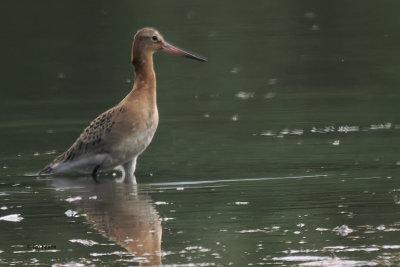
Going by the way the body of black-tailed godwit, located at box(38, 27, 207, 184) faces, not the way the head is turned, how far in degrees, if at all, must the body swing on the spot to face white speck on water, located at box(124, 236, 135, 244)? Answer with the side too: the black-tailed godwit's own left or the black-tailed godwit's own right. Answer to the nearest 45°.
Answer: approximately 90° to the black-tailed godwit's own right

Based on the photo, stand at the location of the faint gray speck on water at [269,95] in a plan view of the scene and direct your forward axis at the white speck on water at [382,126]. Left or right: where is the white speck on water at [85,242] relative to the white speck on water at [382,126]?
right

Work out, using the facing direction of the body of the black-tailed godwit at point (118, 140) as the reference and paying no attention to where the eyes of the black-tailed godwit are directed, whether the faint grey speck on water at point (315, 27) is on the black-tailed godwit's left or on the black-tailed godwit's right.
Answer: on the black-tailed godwit's left

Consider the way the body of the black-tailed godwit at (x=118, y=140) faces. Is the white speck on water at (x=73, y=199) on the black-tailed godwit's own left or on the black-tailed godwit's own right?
on the black-tailed godwit's own right

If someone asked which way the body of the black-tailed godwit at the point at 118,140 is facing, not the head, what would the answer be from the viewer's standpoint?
to the viewer's right

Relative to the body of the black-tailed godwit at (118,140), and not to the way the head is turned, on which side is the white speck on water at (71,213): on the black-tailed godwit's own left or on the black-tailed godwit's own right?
on the black-tailed godwit's own right

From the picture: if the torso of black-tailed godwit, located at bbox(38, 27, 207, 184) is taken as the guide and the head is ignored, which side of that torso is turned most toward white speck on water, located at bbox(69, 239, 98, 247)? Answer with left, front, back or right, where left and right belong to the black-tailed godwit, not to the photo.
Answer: right

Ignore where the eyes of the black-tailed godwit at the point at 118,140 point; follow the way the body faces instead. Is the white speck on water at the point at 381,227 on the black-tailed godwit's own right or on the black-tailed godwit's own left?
on the black-tailed godwit's own right
